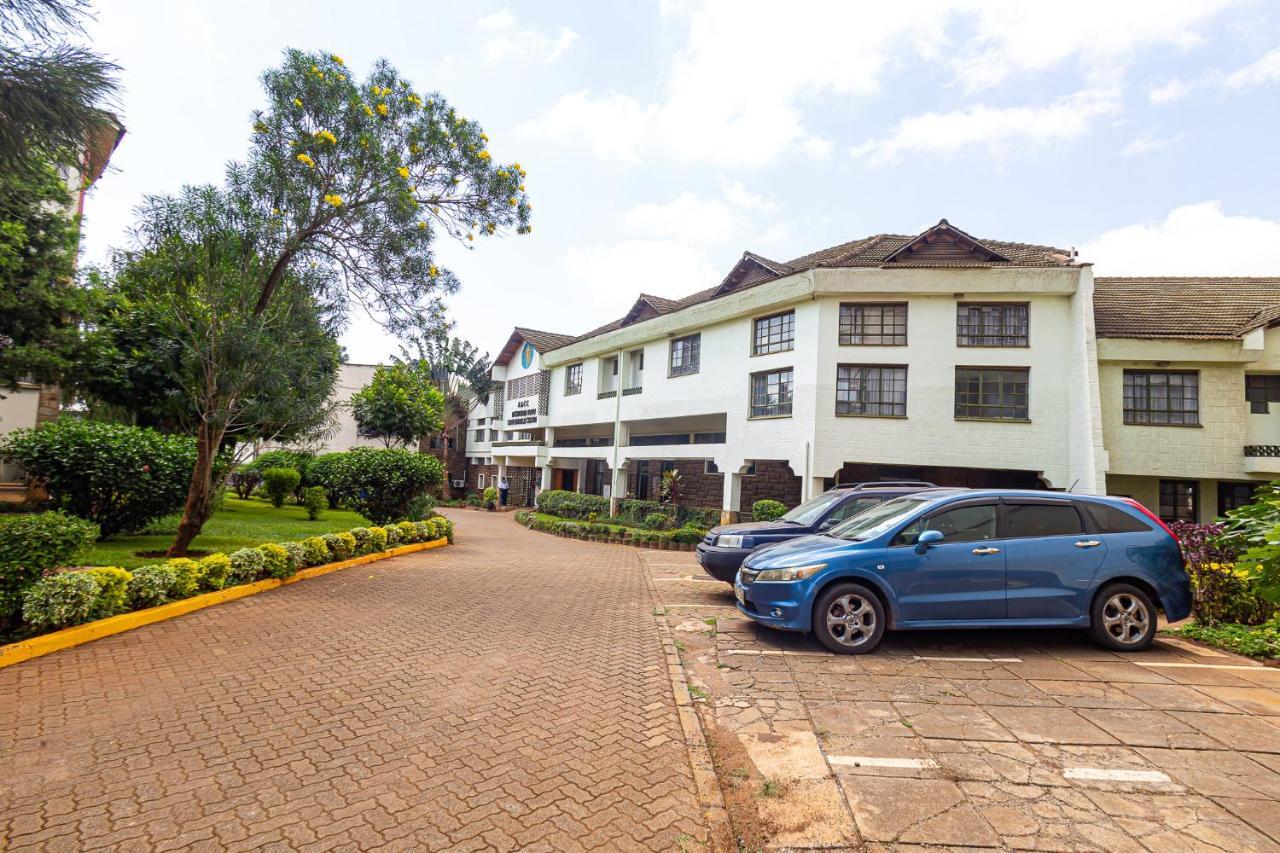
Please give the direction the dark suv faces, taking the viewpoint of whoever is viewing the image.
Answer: facing the viewer and to the left of the viewer

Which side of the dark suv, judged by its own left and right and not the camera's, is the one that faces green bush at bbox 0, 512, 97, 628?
front

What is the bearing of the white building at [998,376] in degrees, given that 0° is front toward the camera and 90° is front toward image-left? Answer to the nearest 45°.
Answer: approximately 45°

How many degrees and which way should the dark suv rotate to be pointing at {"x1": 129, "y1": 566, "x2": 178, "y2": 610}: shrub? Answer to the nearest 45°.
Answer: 0° — it already faces it

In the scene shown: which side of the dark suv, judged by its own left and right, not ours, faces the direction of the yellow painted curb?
front

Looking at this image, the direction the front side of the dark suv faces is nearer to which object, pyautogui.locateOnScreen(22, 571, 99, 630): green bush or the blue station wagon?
the green bush

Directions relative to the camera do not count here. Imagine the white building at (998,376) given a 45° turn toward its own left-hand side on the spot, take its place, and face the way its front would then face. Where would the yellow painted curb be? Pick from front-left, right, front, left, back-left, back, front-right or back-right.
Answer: front-right

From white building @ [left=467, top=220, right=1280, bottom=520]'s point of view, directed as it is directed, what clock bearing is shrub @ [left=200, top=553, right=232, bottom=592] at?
The shrub is roughly at 12 o'clock from the white building.

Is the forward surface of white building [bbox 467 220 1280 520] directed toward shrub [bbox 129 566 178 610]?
yes

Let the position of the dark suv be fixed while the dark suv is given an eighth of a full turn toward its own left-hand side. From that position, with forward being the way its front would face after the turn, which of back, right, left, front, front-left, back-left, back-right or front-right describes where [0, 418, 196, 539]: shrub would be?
right

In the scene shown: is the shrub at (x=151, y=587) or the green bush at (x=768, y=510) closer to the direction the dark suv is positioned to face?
the shrub

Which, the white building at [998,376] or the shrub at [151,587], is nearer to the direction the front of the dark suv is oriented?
the shrub

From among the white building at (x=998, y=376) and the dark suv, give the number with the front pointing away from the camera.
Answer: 0

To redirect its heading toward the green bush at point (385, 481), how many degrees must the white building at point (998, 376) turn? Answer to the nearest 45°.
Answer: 0° — it already faces it

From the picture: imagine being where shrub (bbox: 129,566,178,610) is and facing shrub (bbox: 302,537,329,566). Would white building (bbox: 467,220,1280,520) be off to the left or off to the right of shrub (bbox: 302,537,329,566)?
right

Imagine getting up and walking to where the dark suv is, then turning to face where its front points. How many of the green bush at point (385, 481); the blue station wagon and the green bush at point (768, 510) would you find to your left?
1
